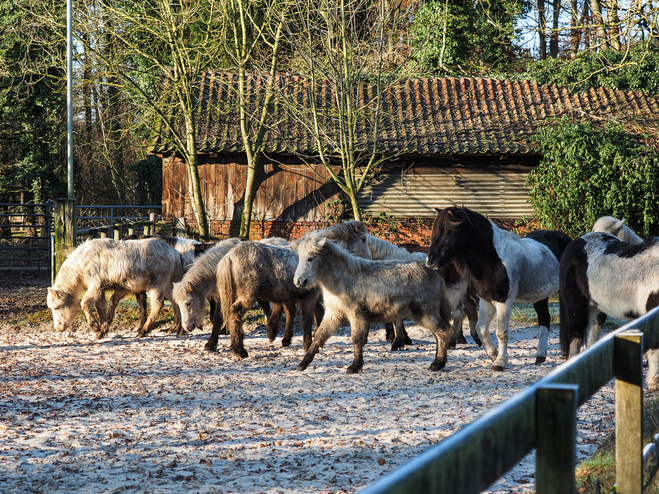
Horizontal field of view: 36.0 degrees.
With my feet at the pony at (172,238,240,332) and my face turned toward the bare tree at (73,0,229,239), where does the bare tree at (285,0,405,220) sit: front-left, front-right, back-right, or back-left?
front-right

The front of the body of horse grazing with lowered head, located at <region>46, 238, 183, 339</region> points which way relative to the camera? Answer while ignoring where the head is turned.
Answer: to the viewer's left

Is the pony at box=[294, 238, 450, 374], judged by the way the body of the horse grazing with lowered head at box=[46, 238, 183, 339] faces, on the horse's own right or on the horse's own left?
on the horse's own left

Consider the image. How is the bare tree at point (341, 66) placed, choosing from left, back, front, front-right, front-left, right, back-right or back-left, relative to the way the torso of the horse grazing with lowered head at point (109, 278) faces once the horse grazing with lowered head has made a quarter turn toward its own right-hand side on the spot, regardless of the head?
front-right

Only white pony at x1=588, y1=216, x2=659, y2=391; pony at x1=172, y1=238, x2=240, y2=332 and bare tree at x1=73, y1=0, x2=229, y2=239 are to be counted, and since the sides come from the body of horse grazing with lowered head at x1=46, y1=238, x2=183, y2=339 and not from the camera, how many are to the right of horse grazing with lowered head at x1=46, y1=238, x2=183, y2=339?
1

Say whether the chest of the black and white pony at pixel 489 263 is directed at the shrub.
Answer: no

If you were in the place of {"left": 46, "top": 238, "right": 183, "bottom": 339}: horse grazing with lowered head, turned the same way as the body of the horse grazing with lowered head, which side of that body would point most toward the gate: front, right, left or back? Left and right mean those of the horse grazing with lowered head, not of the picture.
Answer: right

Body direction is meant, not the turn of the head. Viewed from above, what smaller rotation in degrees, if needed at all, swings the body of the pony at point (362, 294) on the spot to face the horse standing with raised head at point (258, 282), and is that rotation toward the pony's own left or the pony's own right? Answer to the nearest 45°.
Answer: approximately 45° to the pony's own right

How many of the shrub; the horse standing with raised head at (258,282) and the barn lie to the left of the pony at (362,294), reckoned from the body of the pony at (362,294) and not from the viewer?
0

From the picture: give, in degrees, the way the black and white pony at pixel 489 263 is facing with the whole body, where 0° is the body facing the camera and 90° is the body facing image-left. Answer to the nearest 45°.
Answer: approximately 45°

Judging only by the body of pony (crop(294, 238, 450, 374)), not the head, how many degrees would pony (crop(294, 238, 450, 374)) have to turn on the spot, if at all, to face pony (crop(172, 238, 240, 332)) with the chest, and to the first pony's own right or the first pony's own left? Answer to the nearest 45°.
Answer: approximately 45° to the first pony's own right

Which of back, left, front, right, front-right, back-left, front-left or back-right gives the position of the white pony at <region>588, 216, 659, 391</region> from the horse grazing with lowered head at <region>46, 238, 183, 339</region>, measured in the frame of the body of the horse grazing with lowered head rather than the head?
back-left

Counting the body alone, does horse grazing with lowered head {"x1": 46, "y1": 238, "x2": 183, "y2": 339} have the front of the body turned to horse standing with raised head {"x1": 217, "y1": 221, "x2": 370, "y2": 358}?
no

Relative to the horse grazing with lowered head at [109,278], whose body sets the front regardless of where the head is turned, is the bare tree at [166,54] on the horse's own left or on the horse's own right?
on the horse's own right

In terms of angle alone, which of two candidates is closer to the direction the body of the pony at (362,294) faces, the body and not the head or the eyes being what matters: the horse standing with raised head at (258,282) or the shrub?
the horse standing with raised head

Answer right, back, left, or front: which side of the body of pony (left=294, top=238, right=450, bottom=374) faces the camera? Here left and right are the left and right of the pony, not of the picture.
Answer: left

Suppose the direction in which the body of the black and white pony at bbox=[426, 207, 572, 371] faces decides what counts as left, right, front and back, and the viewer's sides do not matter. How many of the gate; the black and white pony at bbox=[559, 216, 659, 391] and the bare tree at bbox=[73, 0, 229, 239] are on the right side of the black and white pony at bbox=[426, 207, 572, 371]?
2

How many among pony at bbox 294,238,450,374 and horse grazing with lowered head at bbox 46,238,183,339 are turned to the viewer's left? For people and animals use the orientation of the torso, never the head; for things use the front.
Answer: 2

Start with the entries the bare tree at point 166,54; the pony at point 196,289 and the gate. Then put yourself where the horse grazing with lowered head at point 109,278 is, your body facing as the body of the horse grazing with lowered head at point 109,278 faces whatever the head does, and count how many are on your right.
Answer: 2

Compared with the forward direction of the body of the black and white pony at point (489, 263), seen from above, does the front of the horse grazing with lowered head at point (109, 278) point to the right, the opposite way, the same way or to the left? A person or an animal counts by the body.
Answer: the same way
